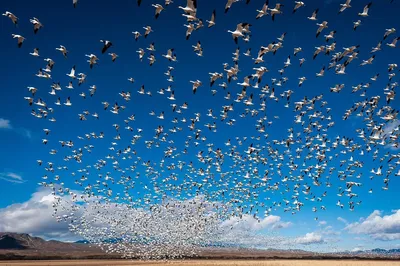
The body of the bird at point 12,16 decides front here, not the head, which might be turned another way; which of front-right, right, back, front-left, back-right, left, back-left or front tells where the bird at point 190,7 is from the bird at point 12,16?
back-left

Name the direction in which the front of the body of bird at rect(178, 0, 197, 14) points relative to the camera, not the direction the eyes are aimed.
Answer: to the viewer's left

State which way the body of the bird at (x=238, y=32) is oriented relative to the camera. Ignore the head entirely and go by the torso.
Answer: to the viewer's left

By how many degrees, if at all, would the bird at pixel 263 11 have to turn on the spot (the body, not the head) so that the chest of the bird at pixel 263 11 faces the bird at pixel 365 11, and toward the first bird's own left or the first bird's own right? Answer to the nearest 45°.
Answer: approximately 135° to the first bird's own right

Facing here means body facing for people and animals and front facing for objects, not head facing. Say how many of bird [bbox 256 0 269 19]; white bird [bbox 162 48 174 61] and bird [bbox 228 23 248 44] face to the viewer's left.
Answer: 3

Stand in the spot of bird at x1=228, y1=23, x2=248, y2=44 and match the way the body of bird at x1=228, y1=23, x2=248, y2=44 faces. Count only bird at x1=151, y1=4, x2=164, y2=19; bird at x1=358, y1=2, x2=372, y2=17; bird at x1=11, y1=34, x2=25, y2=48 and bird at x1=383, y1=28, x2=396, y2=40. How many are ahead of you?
2

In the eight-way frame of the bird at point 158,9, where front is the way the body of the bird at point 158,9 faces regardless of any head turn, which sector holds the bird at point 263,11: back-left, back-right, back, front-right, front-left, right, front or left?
back

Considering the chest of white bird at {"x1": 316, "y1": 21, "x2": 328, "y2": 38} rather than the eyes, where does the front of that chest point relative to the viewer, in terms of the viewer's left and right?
facing to the left of the viewer

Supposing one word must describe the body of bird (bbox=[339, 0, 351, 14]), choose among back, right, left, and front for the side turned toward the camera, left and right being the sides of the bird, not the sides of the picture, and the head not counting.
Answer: left
